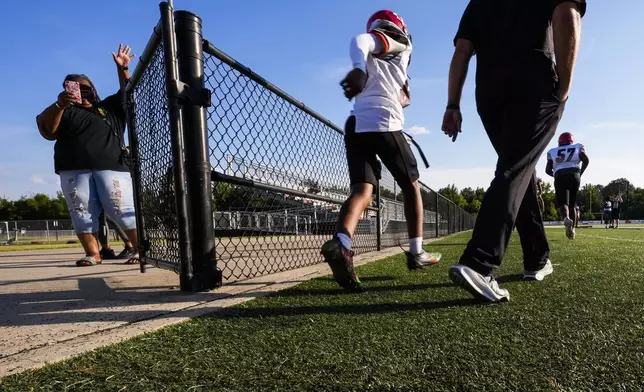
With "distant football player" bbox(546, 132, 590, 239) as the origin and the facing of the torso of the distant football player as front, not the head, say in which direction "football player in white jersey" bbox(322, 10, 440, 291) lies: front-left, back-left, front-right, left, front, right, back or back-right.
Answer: back

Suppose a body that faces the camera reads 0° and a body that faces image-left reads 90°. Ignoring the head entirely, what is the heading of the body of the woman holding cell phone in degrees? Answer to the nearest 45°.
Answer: approximately 0°

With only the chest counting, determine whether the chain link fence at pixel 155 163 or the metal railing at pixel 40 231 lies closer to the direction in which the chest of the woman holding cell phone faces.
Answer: the chain link fence

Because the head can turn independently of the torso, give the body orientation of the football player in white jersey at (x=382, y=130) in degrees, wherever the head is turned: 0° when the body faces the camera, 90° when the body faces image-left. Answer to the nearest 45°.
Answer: approximately 225°

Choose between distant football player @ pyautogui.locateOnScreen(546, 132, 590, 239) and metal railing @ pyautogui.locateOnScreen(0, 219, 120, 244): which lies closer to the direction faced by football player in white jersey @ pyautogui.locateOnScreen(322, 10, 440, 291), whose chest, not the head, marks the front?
the distant football player

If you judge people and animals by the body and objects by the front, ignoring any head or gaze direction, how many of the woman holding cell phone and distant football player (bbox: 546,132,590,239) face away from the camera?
1

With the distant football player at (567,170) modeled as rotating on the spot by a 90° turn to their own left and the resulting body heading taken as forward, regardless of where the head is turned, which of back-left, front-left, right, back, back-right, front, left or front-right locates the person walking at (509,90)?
left

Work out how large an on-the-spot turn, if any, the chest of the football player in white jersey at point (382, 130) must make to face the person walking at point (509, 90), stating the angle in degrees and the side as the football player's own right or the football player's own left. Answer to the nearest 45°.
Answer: approximately 90° to the football player's own right

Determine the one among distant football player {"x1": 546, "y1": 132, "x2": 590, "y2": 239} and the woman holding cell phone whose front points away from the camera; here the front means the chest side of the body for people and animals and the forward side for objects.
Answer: the distant football player

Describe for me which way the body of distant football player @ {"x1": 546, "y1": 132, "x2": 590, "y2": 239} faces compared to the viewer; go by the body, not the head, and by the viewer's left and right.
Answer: facing away from the viewer
